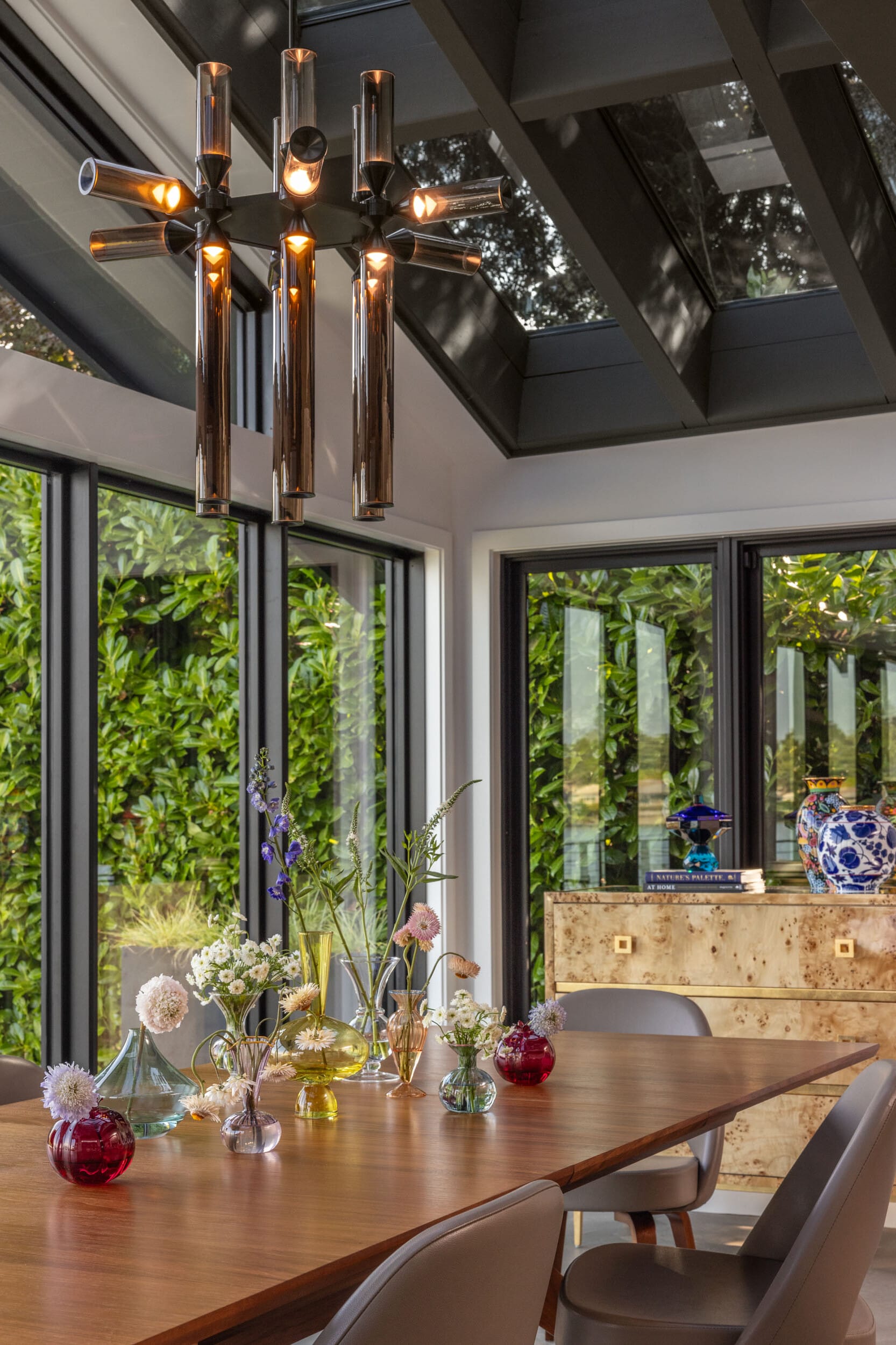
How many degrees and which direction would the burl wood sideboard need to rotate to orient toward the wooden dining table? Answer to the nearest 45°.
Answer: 0° — it already faces it

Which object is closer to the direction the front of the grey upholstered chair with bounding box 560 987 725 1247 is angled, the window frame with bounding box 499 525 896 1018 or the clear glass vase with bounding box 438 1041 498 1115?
the clear glass vase

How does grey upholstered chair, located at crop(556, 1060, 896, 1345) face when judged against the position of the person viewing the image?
facing to the left of the viewer

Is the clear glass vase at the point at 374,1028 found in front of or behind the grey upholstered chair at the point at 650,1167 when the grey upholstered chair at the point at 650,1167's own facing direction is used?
in front

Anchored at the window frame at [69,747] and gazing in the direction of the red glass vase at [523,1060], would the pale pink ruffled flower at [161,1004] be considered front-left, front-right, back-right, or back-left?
front-right

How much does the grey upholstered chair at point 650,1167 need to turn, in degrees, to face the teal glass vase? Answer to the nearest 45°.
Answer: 0° — it already faces it

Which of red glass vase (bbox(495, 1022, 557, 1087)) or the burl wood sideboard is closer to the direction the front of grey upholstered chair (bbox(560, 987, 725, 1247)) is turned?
the red glass vase

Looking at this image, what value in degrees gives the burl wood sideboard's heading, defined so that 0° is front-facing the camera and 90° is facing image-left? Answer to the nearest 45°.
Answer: approximately 0°

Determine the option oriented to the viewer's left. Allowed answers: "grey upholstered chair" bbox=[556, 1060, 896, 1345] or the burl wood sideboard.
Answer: the grey upholstered chair

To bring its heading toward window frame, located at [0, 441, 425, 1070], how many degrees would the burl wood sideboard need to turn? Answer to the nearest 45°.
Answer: approximately 45° to its right
